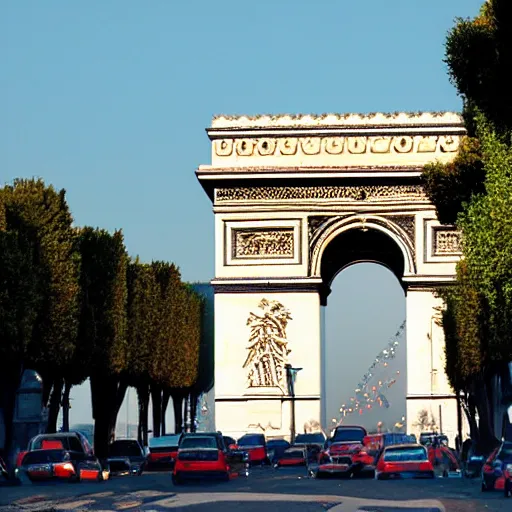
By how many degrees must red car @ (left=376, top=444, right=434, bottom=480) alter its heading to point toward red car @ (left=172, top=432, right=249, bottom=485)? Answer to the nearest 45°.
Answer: approximately 90° to its left

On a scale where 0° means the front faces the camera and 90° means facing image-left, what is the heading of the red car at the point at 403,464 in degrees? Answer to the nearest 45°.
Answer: approximately 180°

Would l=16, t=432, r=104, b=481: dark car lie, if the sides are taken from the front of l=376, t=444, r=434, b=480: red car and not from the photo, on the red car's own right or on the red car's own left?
on the red car's own left
